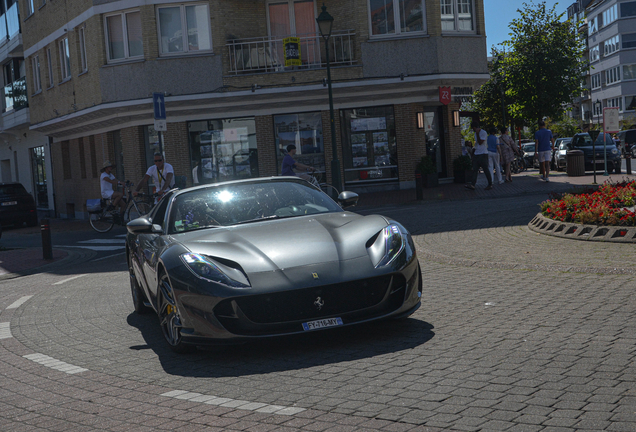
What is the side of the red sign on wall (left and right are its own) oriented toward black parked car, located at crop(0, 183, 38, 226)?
right

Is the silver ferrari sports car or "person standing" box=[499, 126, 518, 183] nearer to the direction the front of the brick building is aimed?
the silver ferrari sports car

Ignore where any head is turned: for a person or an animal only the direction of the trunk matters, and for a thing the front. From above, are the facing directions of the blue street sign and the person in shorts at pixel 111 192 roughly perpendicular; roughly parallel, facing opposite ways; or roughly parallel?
roughly perpendicular

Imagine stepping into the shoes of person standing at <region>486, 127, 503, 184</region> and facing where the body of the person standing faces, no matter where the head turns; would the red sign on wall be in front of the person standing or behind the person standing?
in front

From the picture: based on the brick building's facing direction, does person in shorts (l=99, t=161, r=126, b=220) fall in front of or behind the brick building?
in front

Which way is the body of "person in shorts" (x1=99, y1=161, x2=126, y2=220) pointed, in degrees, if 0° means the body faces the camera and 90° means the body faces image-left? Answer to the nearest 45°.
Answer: approximately 270°

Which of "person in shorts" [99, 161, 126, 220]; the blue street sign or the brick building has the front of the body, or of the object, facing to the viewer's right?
the person in shorts

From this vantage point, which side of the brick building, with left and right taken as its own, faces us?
front

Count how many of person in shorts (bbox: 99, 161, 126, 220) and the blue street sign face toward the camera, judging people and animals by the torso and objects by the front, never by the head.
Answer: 1
